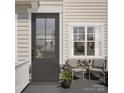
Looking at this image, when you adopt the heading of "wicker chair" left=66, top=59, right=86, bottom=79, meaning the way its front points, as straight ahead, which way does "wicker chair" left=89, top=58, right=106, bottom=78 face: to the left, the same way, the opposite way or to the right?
to the right

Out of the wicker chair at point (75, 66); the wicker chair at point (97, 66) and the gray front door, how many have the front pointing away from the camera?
0

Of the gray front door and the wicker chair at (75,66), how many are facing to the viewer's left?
0

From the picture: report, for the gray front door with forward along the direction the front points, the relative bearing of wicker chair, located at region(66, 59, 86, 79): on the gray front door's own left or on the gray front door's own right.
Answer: on the gray front door's own left

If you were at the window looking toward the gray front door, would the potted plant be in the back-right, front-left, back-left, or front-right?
front-left

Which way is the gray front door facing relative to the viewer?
toward the camera

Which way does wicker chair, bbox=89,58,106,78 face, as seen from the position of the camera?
facing the viewer and to the left of the viewer

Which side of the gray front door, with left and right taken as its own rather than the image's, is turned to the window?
left

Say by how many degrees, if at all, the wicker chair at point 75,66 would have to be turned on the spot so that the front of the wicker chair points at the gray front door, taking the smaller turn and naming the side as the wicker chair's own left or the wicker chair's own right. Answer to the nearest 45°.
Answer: approximately 135° to the wicker chair's own right

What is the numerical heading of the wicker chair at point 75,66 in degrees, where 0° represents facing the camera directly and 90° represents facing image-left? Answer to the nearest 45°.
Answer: approximately 315°

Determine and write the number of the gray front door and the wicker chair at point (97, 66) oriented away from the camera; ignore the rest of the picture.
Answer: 0

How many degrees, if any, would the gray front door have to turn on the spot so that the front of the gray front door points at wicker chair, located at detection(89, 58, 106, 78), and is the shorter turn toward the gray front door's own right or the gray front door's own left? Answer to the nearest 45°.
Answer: approximately 90° to the gray front door's own left

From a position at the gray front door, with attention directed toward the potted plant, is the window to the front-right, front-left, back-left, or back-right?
front-left

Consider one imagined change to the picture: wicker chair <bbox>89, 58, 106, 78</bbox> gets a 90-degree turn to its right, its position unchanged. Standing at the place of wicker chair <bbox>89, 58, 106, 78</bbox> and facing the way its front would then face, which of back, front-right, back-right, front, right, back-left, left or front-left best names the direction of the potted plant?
left

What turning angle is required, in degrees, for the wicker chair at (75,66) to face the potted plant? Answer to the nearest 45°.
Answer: approximately 45° to its right

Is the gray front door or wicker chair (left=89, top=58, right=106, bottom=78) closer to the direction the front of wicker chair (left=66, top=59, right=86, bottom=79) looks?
the wicker chair
